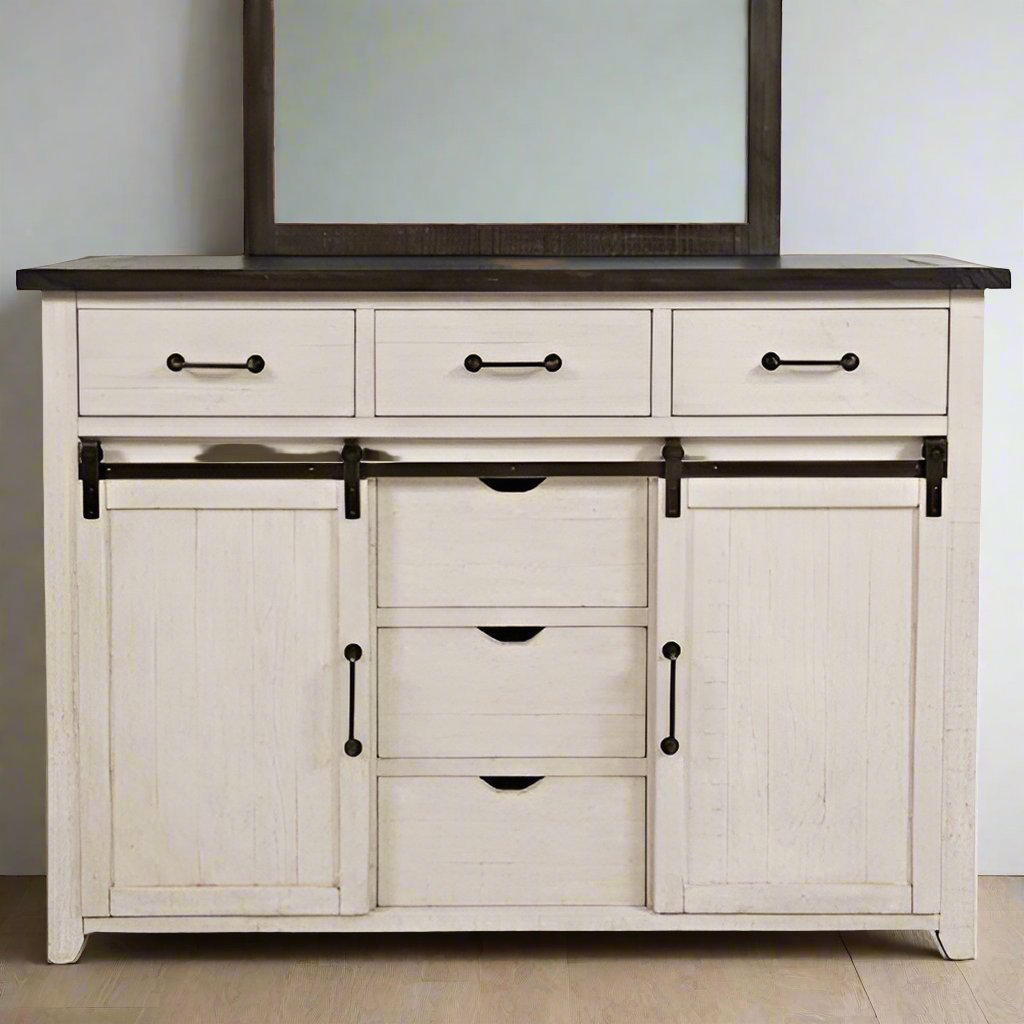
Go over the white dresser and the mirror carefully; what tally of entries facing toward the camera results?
2

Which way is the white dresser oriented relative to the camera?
toward the camera

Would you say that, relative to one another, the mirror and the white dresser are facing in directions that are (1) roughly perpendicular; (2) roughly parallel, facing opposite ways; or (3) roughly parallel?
roughly parallel
